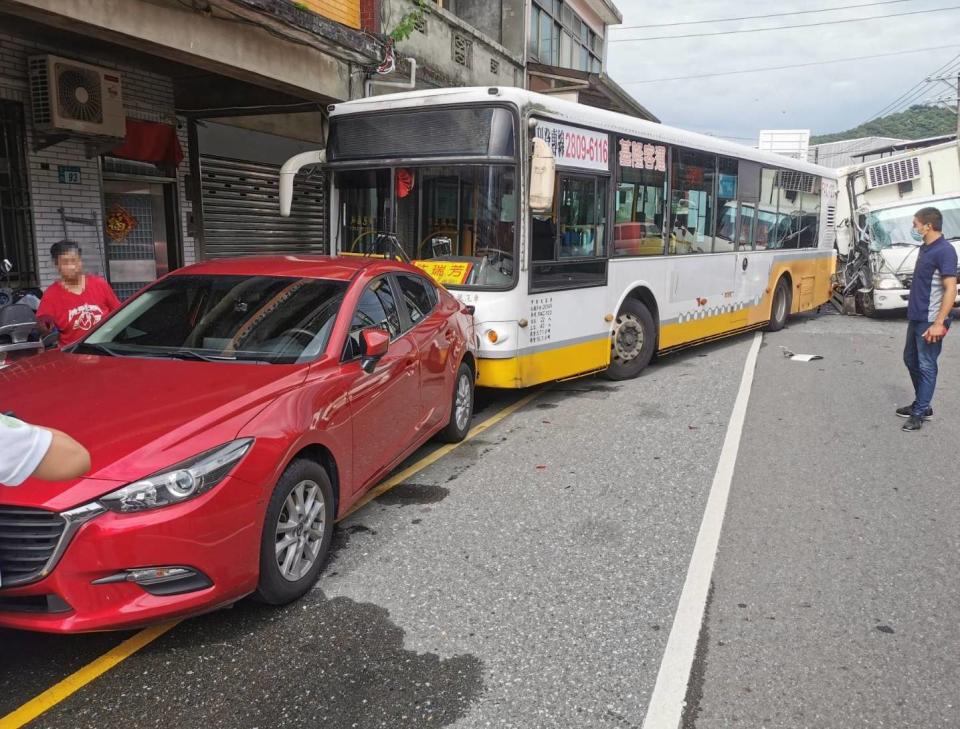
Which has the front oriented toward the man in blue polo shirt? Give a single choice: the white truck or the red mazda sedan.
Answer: the white truck

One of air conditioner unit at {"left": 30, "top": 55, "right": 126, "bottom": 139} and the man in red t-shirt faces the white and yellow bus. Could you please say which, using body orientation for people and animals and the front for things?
the air conditioner unit

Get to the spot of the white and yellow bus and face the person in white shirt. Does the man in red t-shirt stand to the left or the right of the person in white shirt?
right

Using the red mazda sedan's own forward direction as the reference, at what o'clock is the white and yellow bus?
The white and yellow bus is roughly at 6 o'clock from the red mazda sedan.

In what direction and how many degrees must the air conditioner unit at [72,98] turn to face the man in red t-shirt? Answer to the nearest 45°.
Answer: approximately 45° to its right

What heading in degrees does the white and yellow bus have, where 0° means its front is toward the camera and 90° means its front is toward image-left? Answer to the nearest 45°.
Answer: approximately 45°

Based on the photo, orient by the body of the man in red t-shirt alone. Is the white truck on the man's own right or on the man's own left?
on the man's own left

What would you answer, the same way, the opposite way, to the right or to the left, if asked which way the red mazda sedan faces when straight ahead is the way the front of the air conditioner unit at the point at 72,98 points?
to the right

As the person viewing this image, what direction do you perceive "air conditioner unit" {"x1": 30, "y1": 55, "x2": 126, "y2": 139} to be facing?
facing the viewer and to the right of the viewer

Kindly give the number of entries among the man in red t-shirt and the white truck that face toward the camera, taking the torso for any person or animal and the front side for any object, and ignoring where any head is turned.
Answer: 2

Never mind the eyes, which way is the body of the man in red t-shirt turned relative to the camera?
toward the camera

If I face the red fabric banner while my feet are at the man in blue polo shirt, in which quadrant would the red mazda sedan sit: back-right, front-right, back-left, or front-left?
front-left

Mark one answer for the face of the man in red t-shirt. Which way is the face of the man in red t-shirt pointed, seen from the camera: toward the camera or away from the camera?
toward the camera

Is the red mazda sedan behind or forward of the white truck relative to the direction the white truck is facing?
forward

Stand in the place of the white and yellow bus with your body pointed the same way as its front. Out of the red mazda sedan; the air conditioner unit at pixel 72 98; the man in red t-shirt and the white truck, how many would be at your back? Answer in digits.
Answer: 1

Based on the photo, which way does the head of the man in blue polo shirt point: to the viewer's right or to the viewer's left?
to the viewer's left

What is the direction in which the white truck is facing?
toward the camera

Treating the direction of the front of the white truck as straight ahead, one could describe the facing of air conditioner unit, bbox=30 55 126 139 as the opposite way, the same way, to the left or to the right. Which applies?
to the left

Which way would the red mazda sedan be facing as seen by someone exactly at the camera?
facing the viewer and to the left of the viewer

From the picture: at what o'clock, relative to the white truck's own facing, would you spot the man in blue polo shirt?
The man in blue polo shirt is roughly at 12 o'clock from the white truck.

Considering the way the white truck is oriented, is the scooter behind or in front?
in front
